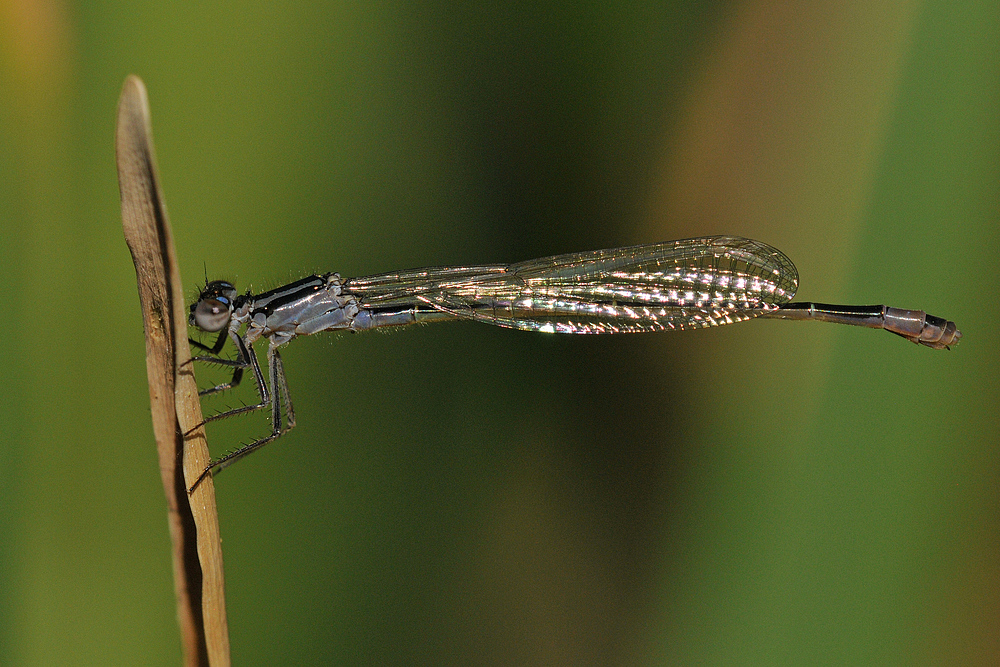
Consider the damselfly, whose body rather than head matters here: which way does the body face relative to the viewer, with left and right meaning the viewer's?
facing to the left of the viewer
